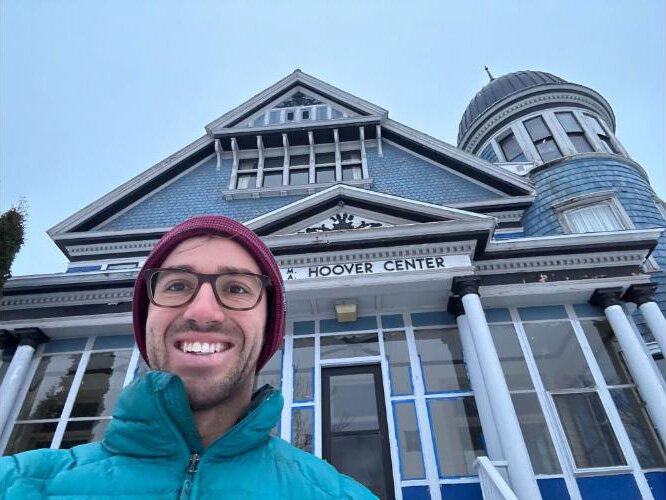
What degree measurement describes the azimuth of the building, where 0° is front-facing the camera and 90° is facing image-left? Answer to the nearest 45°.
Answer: approximately 0°

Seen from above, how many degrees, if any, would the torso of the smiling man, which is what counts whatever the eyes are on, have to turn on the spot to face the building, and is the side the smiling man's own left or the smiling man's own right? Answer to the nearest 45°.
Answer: approximately 135° to the smiling man's own left

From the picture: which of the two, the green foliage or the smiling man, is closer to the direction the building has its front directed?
the smiling man

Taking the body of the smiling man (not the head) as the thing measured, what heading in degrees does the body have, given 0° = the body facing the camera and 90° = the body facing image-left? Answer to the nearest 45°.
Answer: approximately 0°

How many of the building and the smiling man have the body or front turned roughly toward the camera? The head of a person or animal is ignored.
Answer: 2

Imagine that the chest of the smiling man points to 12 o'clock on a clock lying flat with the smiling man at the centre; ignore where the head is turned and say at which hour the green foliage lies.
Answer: The green foliage is roughly at 5 o'clock from the smiling man.

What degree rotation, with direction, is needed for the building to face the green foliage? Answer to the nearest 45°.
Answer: approximately 90° to its right
